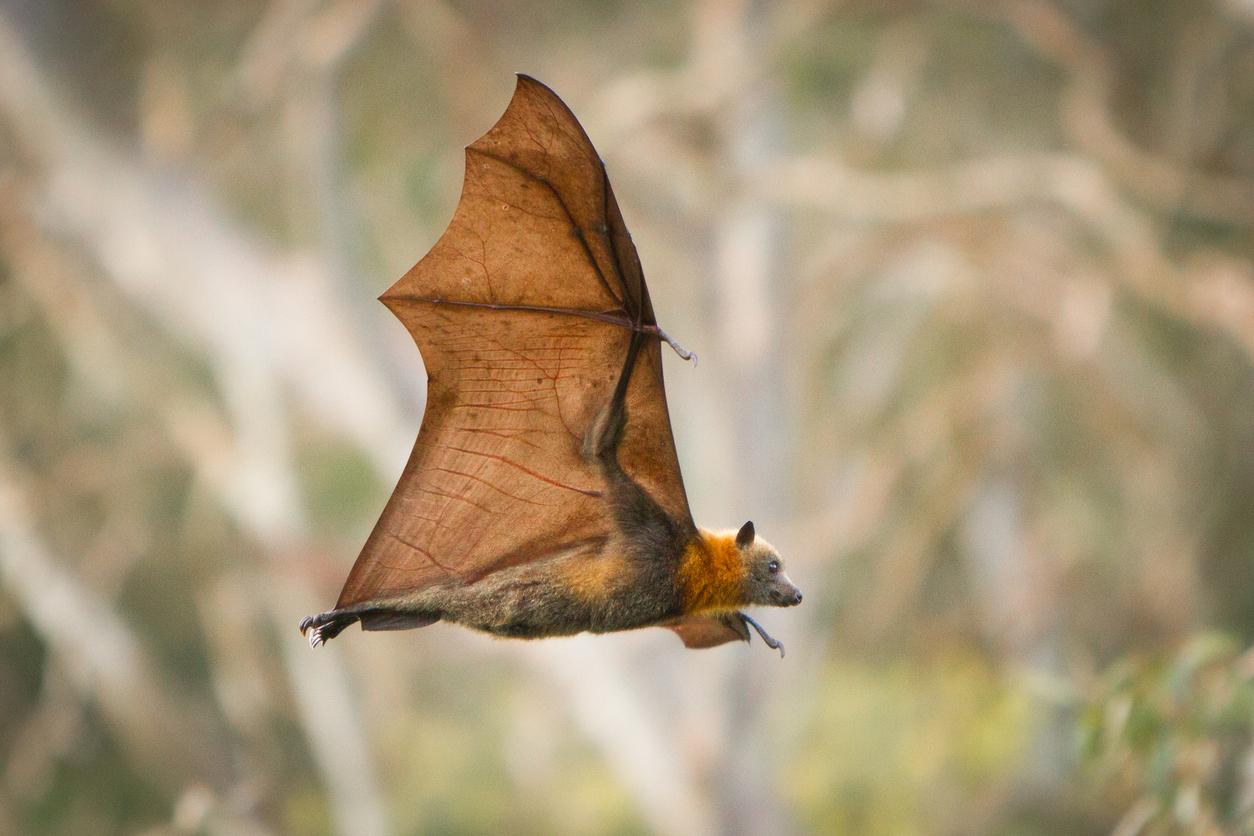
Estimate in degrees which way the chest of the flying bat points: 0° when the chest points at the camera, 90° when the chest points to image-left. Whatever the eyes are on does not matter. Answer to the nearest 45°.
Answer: approximately 270°
